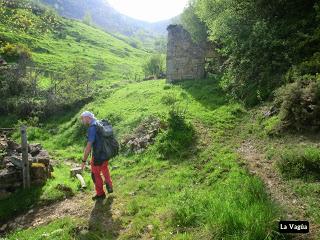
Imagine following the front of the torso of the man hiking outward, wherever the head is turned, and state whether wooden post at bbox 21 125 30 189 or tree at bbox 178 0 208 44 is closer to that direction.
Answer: the wooden post

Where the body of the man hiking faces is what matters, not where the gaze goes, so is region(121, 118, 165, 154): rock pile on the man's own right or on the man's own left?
on the man's own right

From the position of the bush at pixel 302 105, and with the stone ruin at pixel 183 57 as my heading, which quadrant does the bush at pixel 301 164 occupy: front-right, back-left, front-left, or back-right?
back-left

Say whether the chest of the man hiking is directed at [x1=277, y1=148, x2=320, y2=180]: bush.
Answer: no

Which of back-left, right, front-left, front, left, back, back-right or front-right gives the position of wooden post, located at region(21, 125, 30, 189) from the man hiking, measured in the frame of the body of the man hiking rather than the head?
front-right

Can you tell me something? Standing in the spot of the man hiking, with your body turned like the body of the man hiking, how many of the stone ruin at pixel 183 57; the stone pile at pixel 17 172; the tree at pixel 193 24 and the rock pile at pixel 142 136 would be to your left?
0

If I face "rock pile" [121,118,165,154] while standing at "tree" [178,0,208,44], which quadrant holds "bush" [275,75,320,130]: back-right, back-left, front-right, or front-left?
front-left

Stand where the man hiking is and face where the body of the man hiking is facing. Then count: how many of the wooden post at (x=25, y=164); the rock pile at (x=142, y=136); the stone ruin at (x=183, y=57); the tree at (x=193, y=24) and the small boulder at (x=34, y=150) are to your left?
0

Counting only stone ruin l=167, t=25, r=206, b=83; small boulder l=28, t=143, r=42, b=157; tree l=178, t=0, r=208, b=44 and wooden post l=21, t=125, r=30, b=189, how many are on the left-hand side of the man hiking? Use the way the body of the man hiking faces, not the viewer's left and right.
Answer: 0

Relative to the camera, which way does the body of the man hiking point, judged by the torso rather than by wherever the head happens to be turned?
to the viewer's left

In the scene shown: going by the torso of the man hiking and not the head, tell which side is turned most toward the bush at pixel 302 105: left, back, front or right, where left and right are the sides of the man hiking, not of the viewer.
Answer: back

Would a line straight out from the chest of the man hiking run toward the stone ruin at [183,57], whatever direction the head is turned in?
no

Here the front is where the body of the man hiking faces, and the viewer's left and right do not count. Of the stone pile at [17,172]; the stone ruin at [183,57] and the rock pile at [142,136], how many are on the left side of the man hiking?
0

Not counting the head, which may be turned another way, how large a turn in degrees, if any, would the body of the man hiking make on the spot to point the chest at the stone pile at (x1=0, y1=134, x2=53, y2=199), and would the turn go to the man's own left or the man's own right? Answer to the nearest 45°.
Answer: approximately 45° to the man's own right
